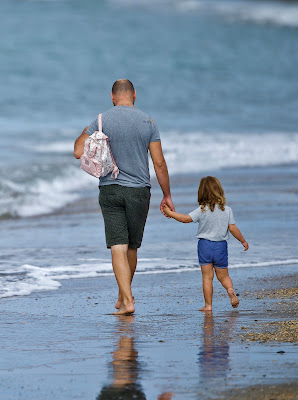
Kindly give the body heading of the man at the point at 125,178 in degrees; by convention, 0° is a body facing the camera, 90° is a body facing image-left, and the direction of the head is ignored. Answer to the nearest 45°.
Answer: approximately 180°

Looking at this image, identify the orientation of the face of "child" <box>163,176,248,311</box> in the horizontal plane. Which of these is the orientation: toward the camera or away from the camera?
away from the camera

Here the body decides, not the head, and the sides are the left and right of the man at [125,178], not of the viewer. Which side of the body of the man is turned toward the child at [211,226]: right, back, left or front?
right

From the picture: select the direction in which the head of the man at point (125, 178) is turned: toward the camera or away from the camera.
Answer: away from the camera
